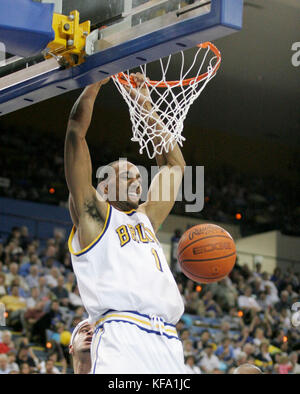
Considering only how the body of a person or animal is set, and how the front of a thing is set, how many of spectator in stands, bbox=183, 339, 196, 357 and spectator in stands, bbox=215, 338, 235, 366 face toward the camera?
2

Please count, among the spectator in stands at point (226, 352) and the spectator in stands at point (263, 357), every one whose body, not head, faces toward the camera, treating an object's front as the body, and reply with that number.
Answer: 2

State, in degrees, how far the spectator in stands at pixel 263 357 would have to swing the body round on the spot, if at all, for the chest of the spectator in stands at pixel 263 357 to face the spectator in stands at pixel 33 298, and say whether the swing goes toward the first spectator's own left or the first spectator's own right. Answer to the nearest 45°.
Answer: approximately 45° to the first spectator's own right

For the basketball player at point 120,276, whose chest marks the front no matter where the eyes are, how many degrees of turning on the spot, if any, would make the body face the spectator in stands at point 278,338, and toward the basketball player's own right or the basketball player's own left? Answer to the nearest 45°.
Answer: approximately 135° to the basketball player's own left

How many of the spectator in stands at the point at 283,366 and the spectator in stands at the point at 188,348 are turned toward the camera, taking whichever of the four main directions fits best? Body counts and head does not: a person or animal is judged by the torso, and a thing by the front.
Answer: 2

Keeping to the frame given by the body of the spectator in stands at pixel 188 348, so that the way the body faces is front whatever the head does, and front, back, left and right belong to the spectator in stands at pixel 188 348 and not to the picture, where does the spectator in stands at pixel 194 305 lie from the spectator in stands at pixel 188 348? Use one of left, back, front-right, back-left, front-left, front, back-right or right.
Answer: back

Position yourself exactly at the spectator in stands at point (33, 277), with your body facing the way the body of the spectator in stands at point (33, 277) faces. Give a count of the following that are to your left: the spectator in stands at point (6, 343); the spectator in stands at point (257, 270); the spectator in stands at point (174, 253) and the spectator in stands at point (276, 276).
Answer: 3

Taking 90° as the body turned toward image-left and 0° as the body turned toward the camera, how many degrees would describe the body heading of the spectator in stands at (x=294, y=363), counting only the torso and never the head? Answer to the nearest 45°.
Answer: approximately 45°
